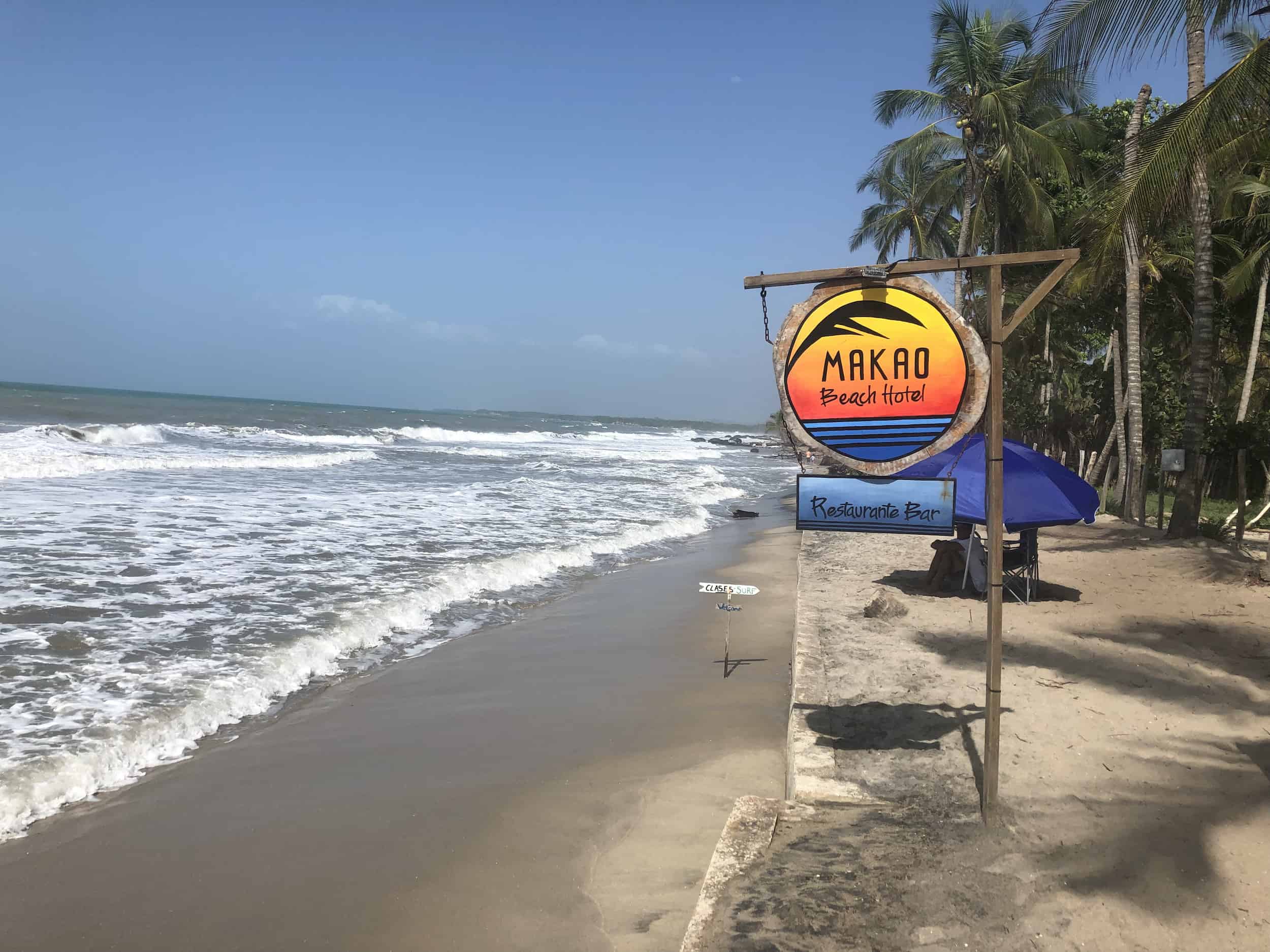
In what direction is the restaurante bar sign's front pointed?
toward the camera

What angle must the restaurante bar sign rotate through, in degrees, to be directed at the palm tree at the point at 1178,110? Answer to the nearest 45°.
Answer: approximately 135° to its left

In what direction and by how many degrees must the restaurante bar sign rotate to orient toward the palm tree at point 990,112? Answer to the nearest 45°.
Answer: approximately 180°

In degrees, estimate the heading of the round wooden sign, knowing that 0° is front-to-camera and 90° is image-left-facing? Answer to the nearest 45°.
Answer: approximately 0°

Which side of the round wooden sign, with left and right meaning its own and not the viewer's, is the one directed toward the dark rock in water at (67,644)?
right

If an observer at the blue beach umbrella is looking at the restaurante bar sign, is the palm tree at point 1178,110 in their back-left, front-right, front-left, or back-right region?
back-left

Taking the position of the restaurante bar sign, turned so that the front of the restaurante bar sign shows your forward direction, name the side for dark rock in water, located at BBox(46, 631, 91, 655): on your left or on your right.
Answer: on your right

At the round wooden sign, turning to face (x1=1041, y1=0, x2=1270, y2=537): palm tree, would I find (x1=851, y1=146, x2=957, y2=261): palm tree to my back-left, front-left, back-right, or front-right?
front-left

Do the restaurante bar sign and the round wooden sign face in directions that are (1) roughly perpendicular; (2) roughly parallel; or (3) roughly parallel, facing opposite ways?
roughly parallel

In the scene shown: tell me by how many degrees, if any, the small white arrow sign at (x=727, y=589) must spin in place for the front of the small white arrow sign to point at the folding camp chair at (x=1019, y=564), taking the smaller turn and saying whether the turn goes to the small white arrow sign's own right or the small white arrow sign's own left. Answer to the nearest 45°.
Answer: approximately 135° to the small white arrow sign's own left

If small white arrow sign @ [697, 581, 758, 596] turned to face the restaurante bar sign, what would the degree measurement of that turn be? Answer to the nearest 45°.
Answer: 0° — it already faces it

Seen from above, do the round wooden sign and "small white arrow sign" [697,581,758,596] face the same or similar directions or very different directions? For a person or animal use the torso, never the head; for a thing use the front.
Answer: same or similar directions

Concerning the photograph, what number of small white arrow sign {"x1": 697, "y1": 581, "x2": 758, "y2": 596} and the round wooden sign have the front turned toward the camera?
2
